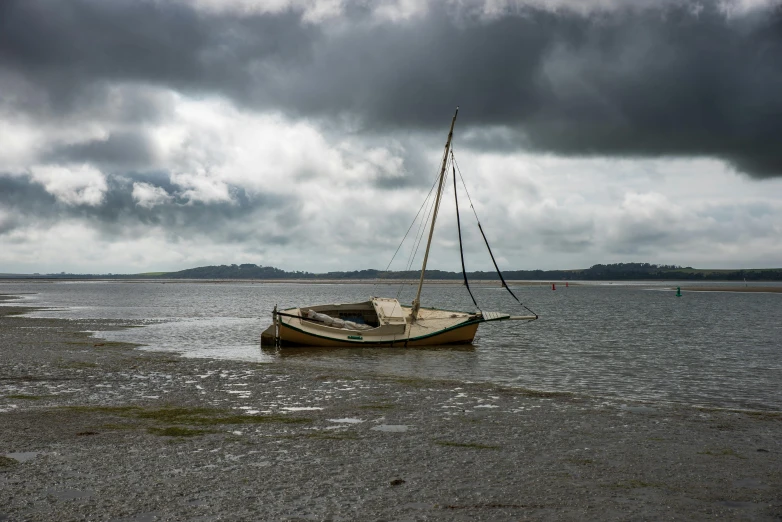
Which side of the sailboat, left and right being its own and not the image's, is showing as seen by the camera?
right
